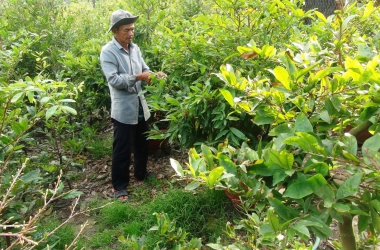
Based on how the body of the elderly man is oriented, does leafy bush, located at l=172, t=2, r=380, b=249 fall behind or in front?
in front

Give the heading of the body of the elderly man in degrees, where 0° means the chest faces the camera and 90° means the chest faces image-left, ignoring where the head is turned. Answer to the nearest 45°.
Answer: approximately 315°
